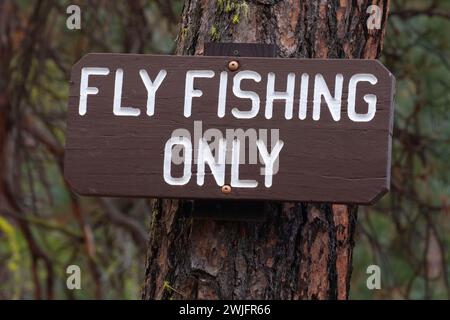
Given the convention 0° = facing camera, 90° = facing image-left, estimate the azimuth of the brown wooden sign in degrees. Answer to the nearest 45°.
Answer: approximately 0°
